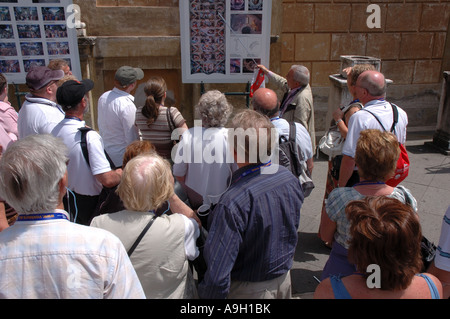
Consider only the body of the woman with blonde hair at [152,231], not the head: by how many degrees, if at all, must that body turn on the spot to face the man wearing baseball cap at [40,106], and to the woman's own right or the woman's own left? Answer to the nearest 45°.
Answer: approximately 45° to the woman's own left

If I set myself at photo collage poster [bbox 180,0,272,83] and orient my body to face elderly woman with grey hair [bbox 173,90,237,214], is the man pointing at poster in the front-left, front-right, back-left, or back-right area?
front-left

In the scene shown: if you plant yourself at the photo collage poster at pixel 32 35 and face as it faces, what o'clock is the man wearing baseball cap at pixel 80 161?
The man wearing baseball cap is roughly at 12 o'clock from the photo collage poster.

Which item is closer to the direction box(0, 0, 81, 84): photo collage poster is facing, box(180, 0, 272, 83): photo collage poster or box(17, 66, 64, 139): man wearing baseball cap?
the man wearing baseball cap

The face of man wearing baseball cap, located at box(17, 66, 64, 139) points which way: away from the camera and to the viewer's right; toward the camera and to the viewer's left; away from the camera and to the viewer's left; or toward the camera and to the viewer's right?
away from the camera and to the viewer's right

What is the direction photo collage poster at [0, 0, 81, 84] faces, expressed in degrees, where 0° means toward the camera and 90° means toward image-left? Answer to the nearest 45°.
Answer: approximately 0°

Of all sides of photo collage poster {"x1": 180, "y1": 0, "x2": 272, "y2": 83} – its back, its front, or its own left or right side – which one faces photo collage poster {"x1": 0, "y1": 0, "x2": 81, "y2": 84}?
right

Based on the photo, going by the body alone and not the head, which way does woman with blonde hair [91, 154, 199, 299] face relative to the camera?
away from the camera

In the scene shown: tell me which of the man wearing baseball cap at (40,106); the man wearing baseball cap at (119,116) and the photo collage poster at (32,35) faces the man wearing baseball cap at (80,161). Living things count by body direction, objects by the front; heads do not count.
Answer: the photo collage poster

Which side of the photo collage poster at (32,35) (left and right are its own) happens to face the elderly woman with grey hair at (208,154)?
front

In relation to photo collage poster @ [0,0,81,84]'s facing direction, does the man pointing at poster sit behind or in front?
in front

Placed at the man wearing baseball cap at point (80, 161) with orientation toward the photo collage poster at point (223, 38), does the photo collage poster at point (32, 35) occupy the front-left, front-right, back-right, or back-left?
front-left

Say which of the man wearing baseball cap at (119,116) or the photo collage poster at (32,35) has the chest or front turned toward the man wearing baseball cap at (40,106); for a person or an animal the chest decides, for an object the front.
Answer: the photo collage poster

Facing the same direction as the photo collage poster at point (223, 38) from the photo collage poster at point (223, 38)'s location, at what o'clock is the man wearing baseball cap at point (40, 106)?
The man wearing baseball cap is roughly at 1 o'clock from the photo collage poster.

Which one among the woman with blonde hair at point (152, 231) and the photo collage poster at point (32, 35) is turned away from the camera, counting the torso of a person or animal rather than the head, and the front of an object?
the woman with blonde hair

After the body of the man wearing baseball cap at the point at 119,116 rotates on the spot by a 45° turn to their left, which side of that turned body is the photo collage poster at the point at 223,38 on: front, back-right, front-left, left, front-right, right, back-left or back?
front-right
